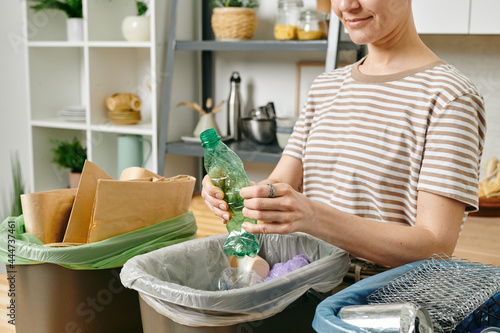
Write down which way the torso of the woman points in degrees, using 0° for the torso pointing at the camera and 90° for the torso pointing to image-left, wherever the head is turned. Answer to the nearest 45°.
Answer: approximately 45°

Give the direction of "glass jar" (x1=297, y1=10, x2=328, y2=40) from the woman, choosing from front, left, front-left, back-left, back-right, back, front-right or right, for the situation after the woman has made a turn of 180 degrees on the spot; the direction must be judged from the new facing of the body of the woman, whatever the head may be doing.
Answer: front-left

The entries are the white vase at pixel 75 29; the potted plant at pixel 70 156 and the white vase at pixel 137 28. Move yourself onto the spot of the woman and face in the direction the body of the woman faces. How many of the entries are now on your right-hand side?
3

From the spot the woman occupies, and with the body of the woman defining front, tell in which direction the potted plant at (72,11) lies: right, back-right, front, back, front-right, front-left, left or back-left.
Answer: right

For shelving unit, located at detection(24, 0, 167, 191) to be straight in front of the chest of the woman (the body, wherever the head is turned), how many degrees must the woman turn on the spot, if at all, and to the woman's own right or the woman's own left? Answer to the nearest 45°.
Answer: approximately 90° to the woman's own right

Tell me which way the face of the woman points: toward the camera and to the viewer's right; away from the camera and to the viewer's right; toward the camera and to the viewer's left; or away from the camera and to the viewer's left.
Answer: toward the camera and to the viewer's left

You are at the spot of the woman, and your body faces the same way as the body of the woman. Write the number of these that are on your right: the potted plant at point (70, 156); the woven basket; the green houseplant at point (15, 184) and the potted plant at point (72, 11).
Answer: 4

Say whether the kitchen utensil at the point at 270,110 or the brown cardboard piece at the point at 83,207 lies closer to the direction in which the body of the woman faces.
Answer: the brown cardboard piece

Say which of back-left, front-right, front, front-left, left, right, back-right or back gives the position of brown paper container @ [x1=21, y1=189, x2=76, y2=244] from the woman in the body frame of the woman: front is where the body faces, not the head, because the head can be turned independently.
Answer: front-right

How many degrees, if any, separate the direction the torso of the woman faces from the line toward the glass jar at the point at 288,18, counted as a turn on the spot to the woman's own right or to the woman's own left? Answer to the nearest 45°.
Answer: approximately 135° to the woman's own right

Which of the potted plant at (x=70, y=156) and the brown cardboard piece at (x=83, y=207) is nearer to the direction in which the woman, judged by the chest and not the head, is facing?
the brown cardboard piece

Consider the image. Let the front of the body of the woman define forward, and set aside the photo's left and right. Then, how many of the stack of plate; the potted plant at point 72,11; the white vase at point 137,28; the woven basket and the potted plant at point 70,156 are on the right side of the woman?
5

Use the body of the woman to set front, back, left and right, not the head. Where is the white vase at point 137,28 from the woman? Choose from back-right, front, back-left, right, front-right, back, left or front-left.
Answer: right
